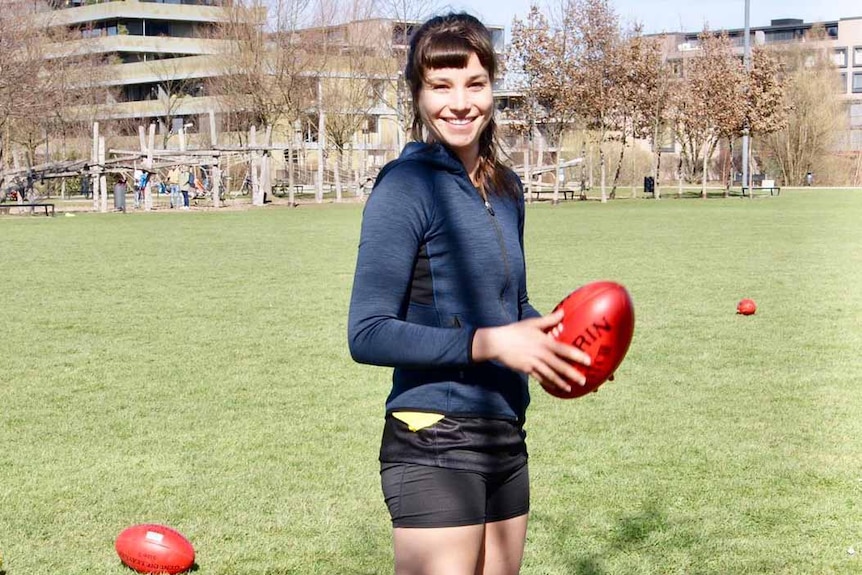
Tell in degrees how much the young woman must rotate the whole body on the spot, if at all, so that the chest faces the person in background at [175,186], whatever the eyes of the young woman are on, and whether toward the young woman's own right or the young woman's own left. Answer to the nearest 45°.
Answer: approximately 135° to the young woman's own left

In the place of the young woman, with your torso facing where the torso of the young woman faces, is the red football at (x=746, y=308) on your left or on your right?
on your left

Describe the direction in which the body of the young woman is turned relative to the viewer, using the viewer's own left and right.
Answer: facing the viewer and to the right of the viewer

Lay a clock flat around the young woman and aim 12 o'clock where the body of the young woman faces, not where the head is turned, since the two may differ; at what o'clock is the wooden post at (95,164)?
The wooden post is roughly at 7 o'clock from the young woman.

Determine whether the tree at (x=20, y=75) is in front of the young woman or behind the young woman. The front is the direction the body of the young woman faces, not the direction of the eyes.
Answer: behind

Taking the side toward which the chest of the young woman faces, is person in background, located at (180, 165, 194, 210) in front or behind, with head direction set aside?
behind
